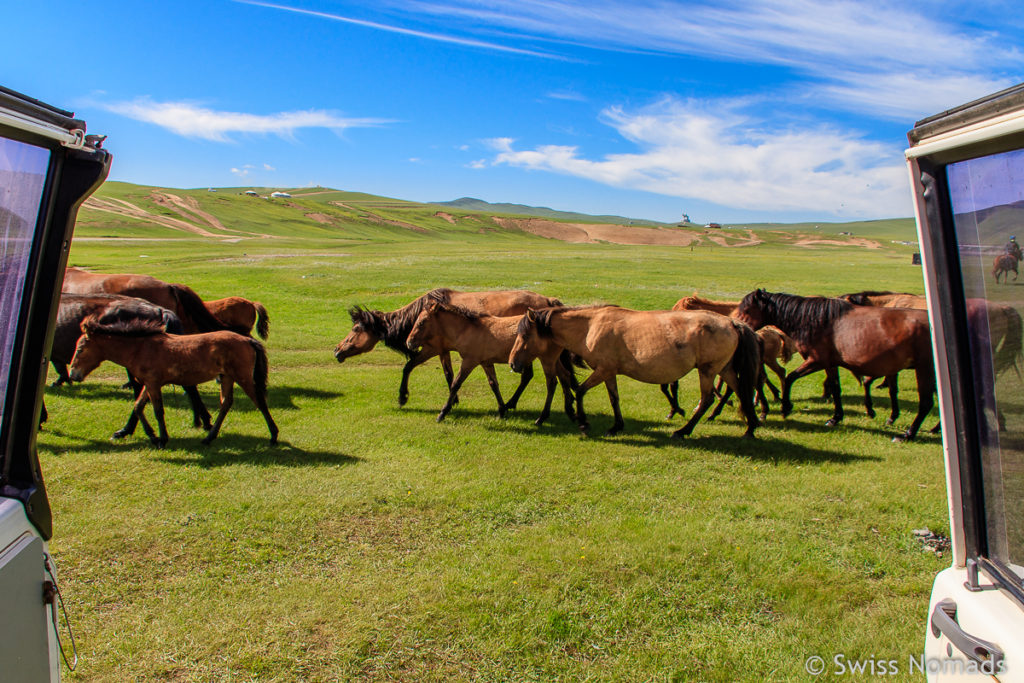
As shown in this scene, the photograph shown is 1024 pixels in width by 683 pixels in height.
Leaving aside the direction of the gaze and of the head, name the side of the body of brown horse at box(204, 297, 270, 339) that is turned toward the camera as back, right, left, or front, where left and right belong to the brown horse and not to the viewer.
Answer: left

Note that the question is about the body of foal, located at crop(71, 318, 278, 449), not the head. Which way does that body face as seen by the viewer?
to the viewer's left

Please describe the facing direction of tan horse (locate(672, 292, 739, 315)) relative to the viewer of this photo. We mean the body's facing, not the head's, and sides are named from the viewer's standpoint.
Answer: facing to the left of the viewer

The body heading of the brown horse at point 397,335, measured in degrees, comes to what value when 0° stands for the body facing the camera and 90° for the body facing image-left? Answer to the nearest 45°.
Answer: approximately 90°

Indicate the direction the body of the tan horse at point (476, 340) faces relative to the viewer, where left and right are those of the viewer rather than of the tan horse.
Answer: facing to the left of the viewer

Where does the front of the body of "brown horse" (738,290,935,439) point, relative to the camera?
to the viewer's left

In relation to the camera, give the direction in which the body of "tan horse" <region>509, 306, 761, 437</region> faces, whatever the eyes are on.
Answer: to the viewer's left
